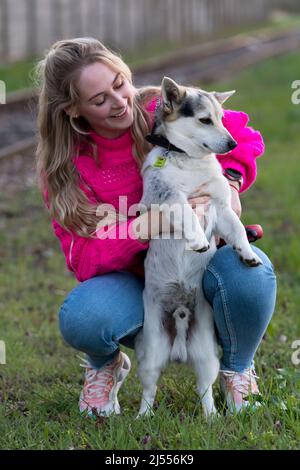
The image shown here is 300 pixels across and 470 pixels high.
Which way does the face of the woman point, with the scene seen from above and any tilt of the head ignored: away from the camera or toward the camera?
toward the camera

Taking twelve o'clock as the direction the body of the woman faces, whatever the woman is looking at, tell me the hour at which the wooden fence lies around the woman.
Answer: The wooden fence is roughly at 6 o'clock from the woman.

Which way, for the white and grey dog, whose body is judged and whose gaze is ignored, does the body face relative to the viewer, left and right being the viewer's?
facing the viewer and to the right of the viewer

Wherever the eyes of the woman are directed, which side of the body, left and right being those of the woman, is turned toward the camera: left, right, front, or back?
front

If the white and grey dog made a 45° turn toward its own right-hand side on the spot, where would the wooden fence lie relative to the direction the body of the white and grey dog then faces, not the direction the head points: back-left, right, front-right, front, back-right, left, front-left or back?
back
